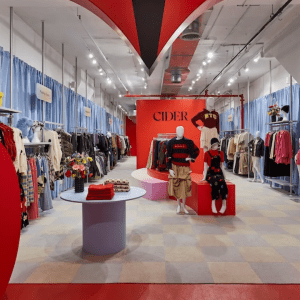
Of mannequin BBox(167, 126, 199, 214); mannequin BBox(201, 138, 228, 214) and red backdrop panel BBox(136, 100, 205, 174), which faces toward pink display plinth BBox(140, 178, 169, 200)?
the red backdrop panel

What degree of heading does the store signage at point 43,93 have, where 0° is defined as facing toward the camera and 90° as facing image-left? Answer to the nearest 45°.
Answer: approximately 315°

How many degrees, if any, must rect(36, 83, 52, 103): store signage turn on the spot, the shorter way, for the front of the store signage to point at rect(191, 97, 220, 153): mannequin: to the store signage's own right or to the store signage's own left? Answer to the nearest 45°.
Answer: approximately 45° to the store signage's own left

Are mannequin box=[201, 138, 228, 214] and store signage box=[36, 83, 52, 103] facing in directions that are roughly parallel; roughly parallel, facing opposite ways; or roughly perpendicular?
roughly perpendicular

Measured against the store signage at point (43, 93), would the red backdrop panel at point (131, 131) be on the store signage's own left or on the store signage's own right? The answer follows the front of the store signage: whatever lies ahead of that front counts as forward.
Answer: on the store signage's own left

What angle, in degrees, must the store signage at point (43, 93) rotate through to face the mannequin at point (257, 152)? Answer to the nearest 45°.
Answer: approximately 45° to its left

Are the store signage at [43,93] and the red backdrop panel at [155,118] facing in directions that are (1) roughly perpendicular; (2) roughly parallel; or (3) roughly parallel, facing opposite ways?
roughly perpendicular

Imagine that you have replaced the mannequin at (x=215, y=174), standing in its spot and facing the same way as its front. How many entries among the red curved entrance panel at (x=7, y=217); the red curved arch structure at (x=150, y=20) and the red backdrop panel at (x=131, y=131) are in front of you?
2

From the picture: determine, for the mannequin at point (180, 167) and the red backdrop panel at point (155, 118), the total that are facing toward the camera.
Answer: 2
